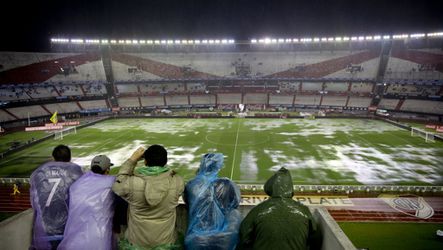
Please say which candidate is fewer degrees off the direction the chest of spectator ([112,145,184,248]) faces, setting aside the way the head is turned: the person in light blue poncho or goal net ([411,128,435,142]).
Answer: the goal net

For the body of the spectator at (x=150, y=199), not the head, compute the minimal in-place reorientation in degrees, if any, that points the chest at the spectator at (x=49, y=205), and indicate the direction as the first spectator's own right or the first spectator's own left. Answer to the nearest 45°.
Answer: approximately 45° to the first spectator's own left

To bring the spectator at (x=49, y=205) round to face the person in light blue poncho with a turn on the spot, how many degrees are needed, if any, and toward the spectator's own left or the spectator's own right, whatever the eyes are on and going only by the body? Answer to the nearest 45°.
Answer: approximately 135° to the spectator's own right

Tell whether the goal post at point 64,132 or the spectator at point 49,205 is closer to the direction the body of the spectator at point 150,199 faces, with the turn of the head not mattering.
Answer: the goal post

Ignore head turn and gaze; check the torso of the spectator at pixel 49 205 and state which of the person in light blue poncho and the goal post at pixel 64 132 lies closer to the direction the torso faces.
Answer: the goal post

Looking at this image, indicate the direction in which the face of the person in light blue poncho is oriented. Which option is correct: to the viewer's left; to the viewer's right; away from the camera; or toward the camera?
away from the camera

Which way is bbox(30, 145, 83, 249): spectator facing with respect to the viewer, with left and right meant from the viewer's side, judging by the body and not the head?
facing away from the viewer

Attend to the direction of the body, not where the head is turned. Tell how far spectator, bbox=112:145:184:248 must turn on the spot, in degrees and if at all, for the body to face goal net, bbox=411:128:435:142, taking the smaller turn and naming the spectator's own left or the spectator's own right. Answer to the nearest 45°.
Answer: approximately 45° to the spectator's own right

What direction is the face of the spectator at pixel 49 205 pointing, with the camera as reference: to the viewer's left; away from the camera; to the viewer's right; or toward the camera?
away from the camera

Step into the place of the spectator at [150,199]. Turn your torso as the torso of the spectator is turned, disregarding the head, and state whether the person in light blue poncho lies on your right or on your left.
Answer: on your right

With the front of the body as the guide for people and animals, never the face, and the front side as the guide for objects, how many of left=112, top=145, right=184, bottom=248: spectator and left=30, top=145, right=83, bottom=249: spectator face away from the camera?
2

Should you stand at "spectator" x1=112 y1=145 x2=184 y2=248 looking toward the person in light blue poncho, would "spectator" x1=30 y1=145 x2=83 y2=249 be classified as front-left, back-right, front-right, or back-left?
back-left

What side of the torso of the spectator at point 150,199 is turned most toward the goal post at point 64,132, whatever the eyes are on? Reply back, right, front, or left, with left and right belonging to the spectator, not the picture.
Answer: front

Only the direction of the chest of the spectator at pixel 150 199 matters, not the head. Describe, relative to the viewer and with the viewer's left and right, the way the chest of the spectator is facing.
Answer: facing away from the viewer
